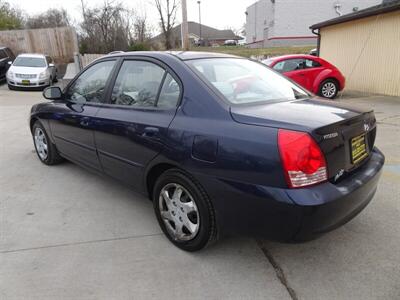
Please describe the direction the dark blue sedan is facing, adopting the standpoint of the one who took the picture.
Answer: facing away from the viewer and to the left of the viewer

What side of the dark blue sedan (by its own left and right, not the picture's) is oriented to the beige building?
right

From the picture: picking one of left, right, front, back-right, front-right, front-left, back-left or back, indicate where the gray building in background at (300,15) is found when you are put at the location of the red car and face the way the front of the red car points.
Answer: back-right

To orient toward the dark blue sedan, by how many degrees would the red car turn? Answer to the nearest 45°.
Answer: approximately 45° to its left

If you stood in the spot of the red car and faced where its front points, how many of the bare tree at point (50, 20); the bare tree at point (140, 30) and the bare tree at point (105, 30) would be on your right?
3

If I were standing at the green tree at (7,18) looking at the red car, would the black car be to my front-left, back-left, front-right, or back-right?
front-right

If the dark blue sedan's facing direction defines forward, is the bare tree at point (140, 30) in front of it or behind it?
in front

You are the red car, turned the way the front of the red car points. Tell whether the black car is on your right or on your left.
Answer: on your right

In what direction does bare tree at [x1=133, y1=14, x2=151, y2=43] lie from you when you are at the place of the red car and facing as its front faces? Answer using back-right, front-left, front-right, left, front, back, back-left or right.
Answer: right

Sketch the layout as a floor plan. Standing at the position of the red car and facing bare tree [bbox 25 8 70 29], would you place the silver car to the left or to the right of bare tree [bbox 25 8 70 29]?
left

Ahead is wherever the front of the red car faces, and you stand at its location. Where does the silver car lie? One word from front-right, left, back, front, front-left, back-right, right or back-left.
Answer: front-right

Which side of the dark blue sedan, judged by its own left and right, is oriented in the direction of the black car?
front

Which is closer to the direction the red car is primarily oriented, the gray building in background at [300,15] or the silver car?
the silver car

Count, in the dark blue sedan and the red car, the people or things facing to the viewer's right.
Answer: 0

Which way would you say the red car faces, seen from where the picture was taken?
facing the viewer and to the left of the viewer
